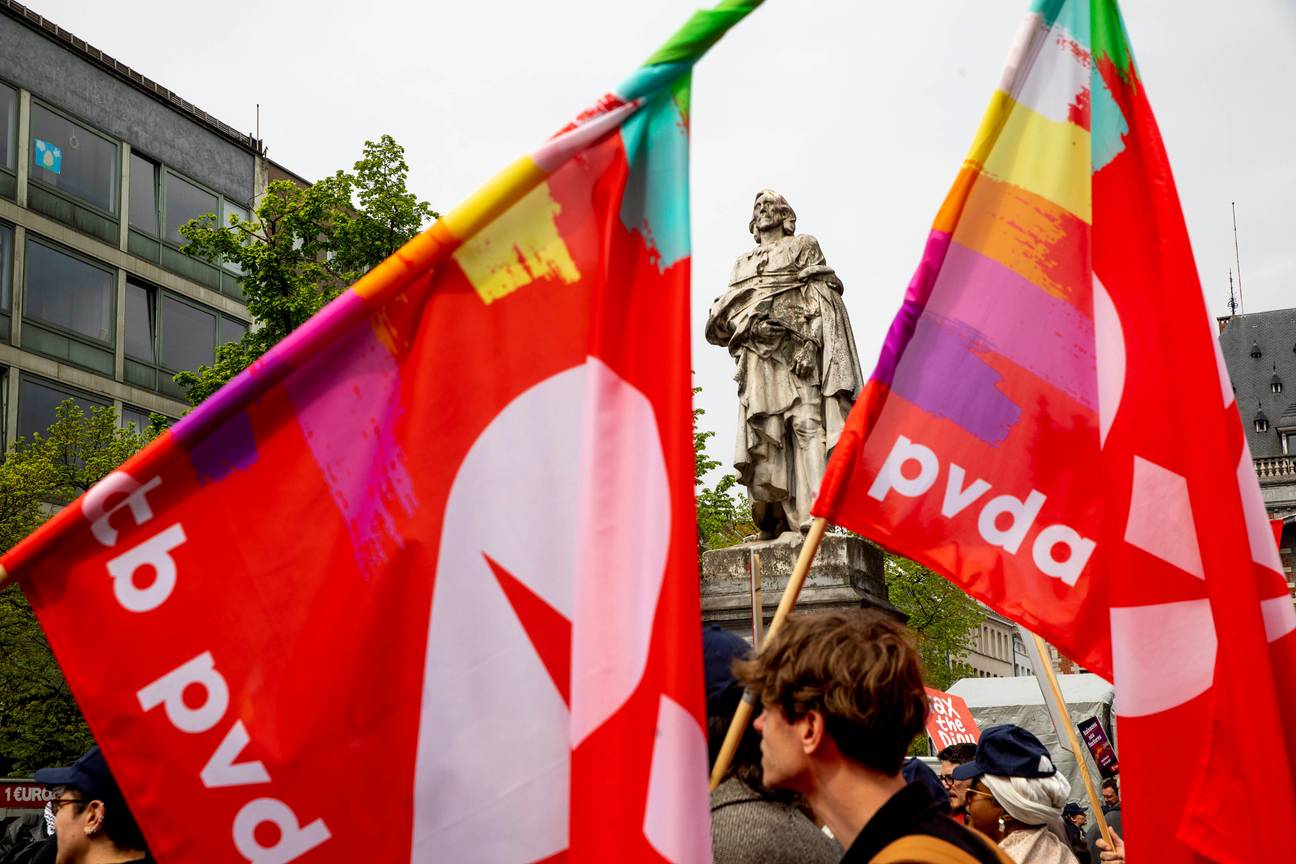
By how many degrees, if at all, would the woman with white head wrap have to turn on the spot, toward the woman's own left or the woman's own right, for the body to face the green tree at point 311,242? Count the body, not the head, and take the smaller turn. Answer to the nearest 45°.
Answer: approximately 45° to the woman's own right

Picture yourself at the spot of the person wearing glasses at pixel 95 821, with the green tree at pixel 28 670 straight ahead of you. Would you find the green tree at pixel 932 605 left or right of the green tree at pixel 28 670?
right

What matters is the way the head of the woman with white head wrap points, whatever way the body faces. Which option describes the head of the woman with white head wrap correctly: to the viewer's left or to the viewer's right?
to the viewer's left

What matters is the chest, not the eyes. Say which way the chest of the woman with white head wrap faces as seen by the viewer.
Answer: to the viewer's left

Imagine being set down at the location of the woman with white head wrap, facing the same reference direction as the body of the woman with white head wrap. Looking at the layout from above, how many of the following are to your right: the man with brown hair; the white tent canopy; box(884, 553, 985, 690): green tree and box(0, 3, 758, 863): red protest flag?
2
